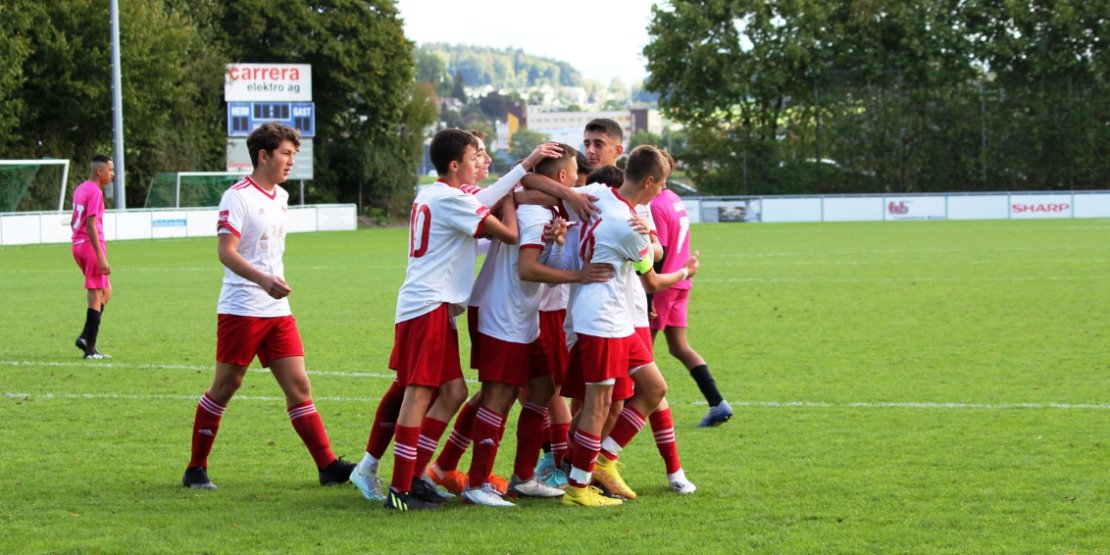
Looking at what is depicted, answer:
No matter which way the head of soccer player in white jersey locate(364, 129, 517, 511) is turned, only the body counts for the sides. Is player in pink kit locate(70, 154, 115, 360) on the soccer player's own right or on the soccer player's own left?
on the soccer player's own left

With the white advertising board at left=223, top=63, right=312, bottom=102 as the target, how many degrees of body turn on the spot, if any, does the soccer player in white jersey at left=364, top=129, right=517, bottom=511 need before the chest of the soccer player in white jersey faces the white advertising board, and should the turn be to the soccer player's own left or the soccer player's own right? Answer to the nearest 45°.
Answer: approximately 45° to the soccer player's own left

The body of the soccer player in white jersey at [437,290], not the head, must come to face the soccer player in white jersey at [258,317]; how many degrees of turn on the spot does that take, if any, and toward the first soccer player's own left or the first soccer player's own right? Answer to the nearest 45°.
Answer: approximately 90° to the first soccer player's own left

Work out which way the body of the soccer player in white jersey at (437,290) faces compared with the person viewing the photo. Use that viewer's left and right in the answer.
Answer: facing away from the viewer and to the right of the viewer

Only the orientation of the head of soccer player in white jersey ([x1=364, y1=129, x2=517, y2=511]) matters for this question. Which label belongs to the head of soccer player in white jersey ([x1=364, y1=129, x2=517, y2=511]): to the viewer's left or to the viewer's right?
to the viewer's right

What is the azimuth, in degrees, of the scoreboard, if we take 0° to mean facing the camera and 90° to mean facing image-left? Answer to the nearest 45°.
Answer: approximately 0°

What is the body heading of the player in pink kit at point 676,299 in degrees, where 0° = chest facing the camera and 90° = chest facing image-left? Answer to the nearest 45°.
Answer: approximately 135°

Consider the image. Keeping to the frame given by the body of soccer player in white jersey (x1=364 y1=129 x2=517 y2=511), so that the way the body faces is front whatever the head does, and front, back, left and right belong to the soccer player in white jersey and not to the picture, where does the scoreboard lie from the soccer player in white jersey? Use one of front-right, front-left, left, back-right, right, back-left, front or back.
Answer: front-left

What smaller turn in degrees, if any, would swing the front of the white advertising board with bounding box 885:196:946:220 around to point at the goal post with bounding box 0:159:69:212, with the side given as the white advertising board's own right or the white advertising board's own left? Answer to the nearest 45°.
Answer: approximately 45° to the white advertising board's own right

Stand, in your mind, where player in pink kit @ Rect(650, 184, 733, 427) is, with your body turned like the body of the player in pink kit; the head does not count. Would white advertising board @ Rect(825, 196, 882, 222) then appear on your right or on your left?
on your right

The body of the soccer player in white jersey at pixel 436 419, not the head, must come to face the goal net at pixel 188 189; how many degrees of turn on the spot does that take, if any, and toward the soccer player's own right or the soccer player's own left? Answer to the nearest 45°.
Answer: approximately 90° to the soccer player's own left
